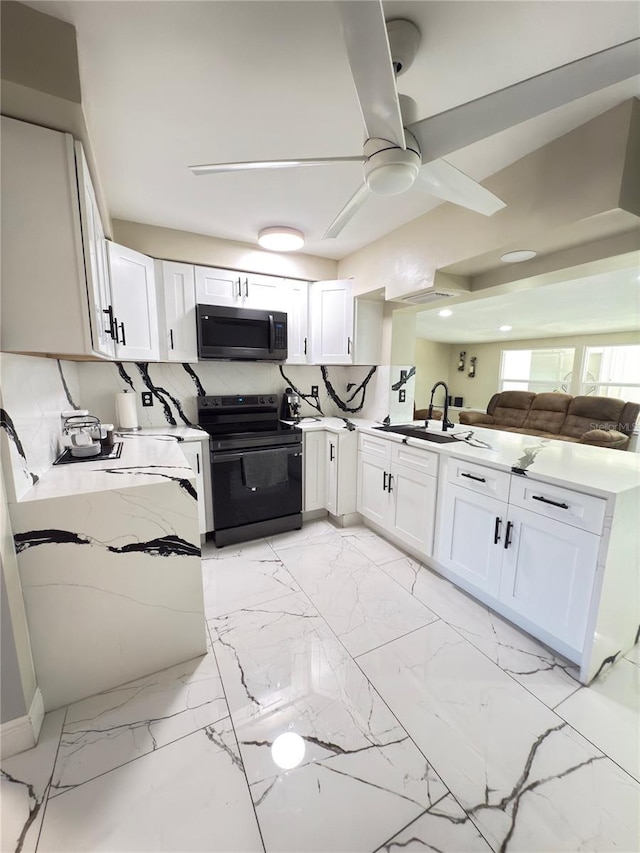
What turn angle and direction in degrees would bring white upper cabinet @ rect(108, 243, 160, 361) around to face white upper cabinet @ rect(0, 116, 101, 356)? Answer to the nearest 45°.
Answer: approximately 45° to its right

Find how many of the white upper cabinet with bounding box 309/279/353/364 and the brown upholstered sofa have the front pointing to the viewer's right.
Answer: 0

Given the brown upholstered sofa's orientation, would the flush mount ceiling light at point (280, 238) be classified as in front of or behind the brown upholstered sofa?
in front

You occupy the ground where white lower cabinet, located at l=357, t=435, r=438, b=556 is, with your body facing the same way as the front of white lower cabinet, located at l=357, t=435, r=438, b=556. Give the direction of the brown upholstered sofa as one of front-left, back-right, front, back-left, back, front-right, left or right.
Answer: back

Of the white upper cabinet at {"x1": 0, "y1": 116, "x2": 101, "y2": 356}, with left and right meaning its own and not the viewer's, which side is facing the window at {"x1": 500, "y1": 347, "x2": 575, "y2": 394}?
front

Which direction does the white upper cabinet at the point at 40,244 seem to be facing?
to the viewer's right

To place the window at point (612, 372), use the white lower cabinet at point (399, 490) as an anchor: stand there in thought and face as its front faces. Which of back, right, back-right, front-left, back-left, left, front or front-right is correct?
back

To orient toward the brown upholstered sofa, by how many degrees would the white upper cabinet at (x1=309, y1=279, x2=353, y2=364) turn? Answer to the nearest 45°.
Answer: approximately 135° to its left

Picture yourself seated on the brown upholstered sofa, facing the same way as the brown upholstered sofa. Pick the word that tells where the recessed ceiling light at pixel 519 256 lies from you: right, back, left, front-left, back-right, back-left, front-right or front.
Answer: front-left

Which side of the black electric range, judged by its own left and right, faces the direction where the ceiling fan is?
front

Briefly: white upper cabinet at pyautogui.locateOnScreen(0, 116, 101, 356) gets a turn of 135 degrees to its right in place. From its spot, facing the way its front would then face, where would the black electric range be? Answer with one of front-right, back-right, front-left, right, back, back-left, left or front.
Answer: back
